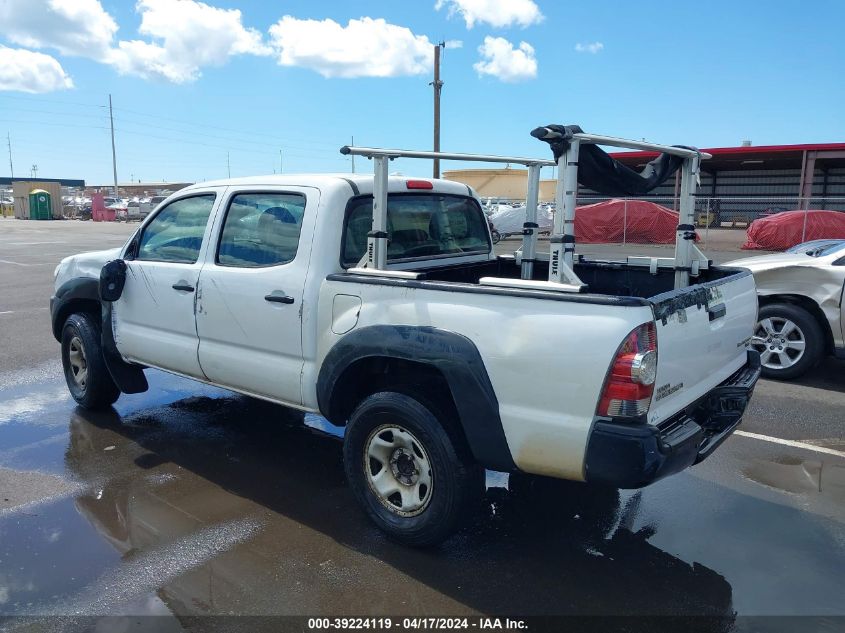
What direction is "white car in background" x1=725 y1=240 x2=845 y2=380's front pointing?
to the viewer's left

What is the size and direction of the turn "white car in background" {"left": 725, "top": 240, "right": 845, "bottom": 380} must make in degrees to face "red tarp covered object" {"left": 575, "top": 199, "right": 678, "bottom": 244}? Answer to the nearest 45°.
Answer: approximately 90° to its right

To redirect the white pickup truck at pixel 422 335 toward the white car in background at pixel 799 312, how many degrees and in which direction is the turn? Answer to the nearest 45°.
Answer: approximately 90° to its right

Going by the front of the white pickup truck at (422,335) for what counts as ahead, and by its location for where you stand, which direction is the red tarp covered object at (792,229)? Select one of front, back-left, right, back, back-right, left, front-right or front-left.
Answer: right

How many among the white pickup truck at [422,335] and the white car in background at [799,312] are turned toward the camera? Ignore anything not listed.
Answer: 0

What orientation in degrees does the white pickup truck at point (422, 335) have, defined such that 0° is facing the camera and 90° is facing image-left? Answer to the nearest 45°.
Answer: approximately 135°

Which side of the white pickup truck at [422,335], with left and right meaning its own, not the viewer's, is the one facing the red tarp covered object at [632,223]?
right

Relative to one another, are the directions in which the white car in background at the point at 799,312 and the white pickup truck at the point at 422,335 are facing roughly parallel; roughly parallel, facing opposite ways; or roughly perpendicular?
roughly parallel

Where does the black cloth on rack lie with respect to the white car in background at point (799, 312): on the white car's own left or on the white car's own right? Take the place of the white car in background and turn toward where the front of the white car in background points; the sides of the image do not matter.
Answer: on the white car's own left
